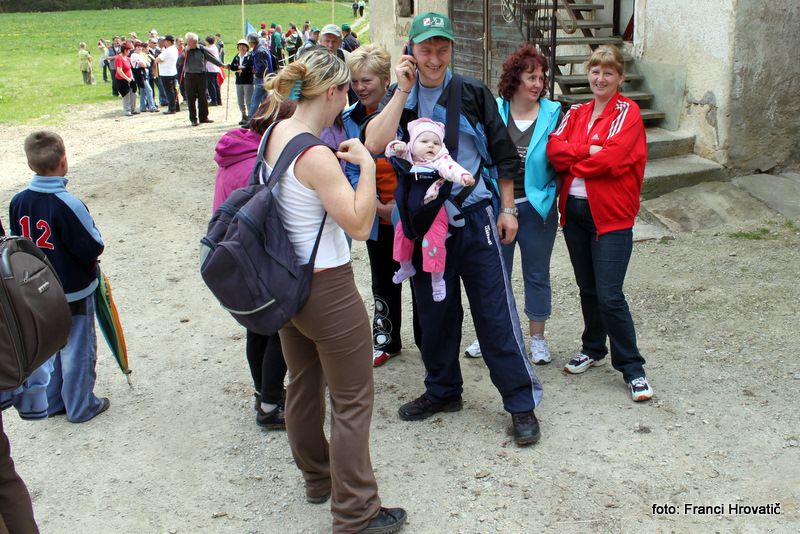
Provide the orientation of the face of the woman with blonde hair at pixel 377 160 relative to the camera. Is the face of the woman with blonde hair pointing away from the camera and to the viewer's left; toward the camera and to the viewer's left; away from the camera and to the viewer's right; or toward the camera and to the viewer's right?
toward the camera and to the viewer's left

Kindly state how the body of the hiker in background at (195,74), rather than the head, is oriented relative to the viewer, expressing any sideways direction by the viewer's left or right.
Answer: facing the viewer

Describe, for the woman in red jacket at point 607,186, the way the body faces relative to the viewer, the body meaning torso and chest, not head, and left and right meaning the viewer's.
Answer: facing the viewer and to the left of the viewer

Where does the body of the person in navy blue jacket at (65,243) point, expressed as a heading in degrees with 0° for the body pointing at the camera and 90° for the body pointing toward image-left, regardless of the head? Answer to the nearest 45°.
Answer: approximately 225°

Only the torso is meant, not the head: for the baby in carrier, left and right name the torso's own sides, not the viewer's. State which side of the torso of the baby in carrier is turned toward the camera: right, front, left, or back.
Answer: front

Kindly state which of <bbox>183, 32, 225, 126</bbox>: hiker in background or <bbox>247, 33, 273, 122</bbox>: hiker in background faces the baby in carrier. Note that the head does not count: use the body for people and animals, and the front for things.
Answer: <bbox>183, 32, 225, 126</bbox>: hiker in background

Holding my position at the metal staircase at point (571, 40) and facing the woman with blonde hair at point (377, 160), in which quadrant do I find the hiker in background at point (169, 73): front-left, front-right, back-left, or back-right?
back-right

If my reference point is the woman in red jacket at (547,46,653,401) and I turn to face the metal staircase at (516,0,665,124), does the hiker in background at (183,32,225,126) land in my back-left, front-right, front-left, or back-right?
front-left

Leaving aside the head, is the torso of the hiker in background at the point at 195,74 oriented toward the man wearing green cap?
yes

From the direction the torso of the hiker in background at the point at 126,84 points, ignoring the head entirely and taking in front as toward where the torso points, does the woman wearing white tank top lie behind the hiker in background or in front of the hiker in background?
in front
